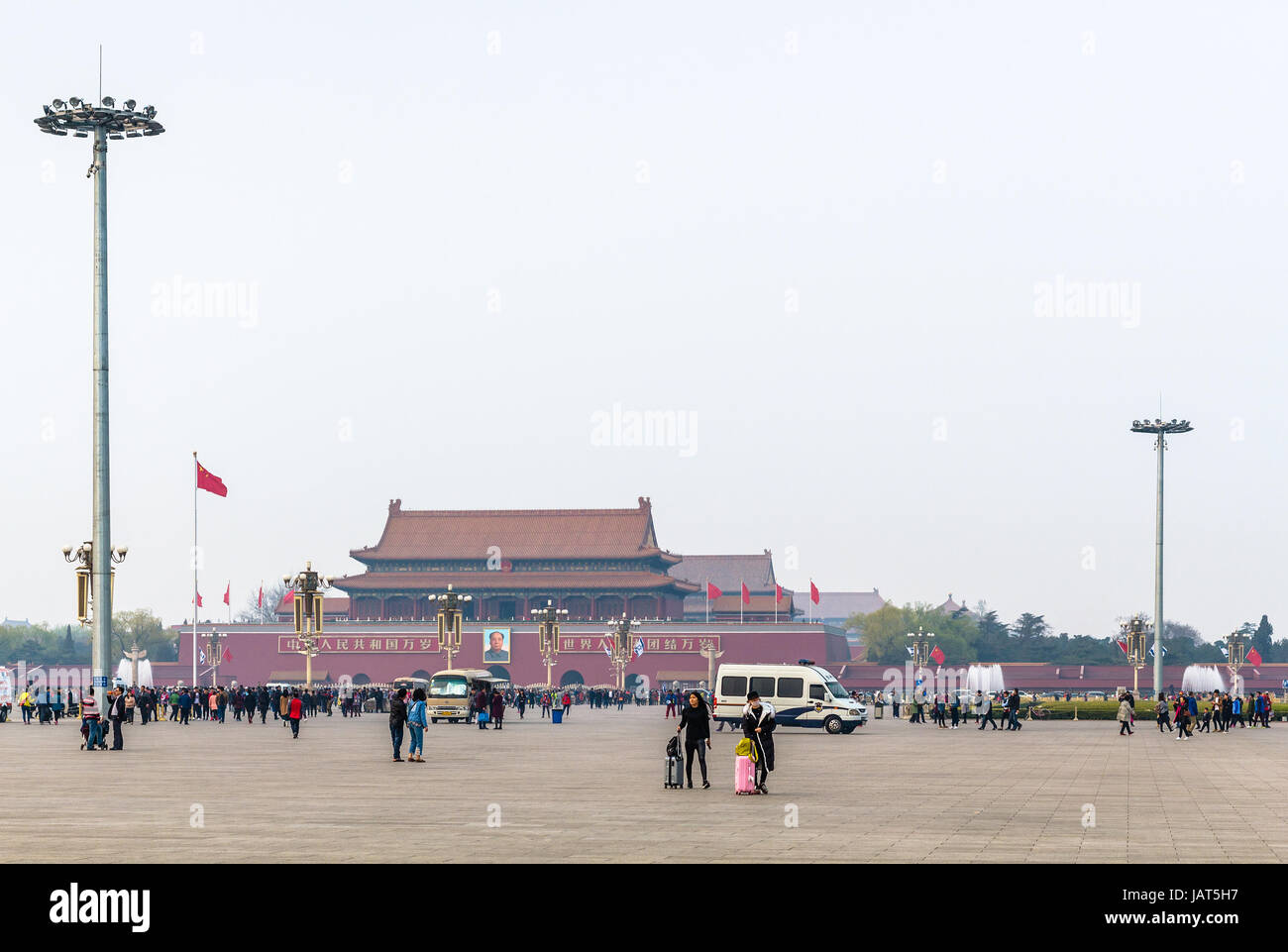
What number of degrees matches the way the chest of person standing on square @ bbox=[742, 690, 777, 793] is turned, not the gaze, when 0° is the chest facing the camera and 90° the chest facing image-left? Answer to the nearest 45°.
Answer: approximately 0°

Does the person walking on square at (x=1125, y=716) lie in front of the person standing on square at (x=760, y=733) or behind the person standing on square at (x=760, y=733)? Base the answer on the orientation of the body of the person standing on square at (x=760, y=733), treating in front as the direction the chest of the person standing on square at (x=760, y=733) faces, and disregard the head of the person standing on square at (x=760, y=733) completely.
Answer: behind

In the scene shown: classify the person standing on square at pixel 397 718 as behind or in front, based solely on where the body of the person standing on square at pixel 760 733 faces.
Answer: behind

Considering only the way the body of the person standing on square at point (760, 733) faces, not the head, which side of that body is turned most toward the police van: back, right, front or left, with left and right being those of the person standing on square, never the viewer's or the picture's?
back
